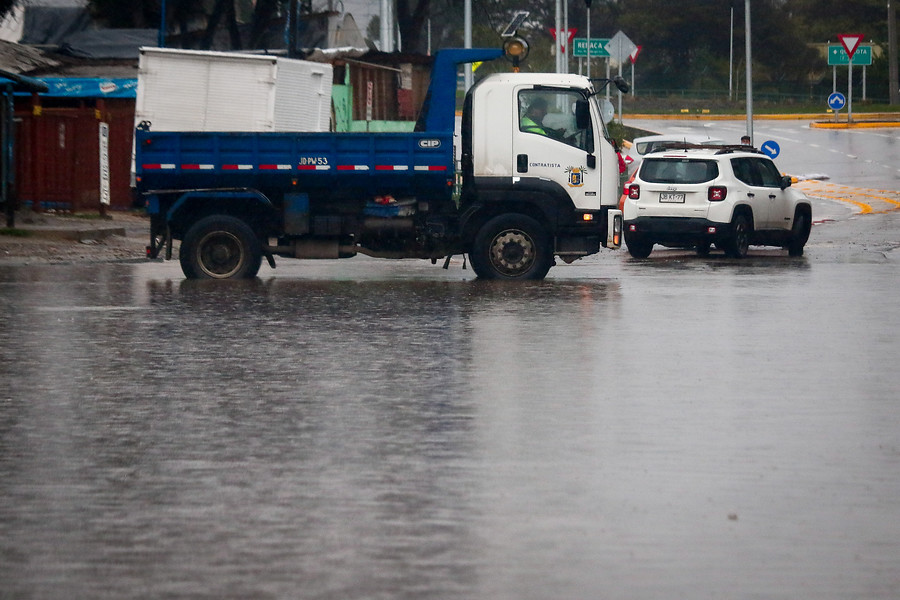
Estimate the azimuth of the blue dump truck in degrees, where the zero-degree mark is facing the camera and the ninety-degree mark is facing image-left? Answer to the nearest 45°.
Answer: approximately 270°

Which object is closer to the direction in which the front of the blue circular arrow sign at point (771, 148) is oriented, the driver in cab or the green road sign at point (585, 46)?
the driver in cab

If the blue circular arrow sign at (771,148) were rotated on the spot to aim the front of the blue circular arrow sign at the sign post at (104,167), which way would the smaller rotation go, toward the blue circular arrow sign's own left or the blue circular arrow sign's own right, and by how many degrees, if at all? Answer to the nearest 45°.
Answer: approximately 45° to the blue circular arrow sign's own right

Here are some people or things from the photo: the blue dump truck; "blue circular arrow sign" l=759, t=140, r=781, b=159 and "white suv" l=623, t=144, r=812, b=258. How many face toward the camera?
1

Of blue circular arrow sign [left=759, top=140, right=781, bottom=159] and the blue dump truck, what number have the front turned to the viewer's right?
1

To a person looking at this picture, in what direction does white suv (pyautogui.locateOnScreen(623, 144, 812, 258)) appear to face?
facing away from the viewer and to the right of the viewer

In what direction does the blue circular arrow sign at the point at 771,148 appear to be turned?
toward the camera

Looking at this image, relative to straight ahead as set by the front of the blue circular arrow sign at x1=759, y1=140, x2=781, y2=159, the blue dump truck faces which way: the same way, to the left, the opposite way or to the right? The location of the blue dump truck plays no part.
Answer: to the left

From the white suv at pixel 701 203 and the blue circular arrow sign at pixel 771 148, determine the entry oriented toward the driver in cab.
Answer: the blue circular arrow sign
